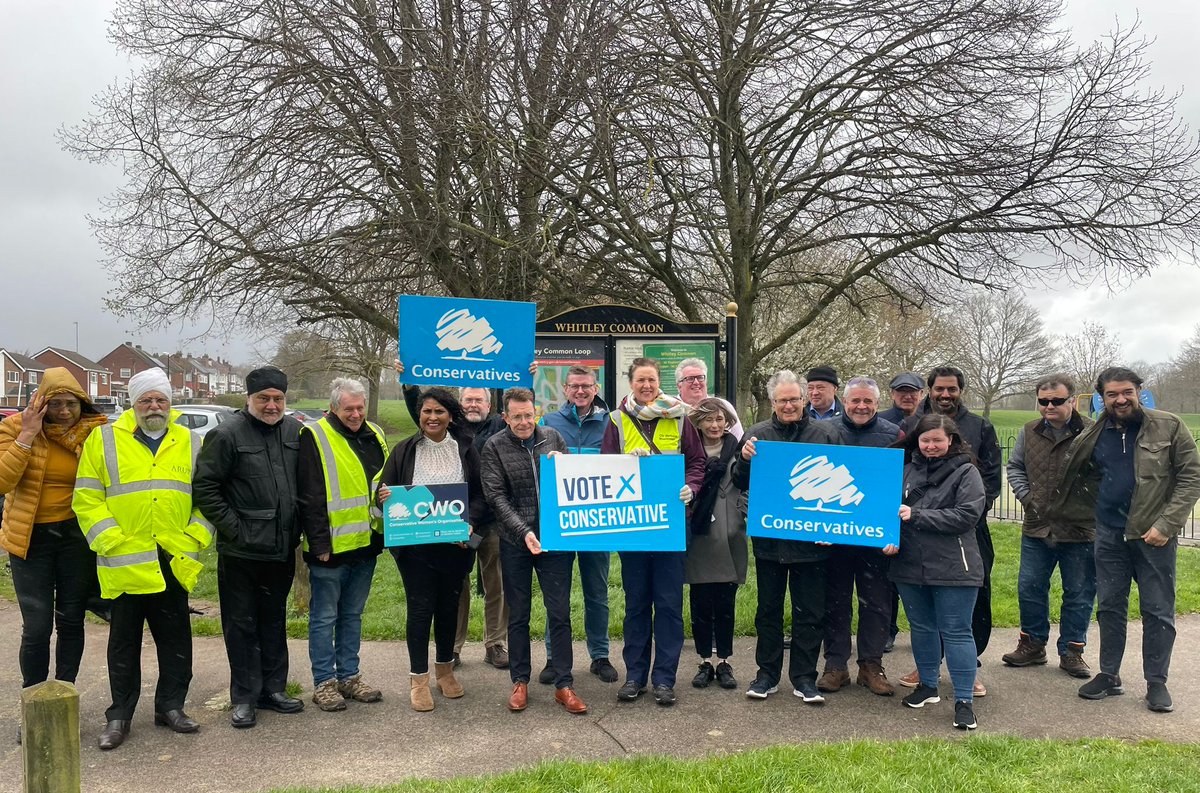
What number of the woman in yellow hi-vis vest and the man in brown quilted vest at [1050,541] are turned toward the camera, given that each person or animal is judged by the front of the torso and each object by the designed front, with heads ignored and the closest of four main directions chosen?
2

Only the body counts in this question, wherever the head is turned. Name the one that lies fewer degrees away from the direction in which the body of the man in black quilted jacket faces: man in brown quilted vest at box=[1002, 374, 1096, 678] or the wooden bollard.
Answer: the wooden bollard

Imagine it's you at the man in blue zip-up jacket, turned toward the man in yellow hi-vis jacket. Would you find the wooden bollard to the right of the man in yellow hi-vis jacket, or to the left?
left

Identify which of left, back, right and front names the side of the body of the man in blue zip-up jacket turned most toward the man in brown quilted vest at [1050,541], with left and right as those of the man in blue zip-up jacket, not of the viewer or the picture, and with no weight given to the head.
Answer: left

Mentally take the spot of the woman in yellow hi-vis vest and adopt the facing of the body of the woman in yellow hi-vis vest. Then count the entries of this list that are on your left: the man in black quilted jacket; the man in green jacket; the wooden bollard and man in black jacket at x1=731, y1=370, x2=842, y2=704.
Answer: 2

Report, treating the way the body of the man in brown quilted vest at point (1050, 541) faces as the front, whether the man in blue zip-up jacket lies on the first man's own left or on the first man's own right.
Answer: on the first man's own right

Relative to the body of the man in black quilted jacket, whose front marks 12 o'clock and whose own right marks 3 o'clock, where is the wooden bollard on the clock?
The wooden bollard is roughly at 1 o'clock from the man in black quilted jacket.

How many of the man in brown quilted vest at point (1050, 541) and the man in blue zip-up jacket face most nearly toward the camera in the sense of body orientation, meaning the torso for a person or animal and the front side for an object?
2

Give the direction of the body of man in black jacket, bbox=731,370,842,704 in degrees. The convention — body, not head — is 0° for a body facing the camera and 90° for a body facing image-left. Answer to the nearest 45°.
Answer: approximately 0°
